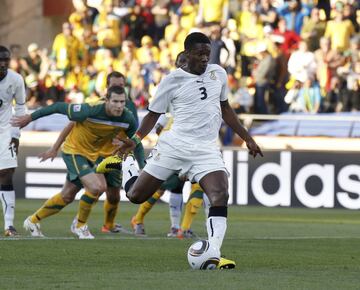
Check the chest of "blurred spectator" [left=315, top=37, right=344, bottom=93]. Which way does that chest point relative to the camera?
toward the camera

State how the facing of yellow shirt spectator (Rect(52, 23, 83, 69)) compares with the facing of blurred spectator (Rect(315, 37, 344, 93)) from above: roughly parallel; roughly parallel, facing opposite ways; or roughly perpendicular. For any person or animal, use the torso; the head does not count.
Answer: roughly parallel

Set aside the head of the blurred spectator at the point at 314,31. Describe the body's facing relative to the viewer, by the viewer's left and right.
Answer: facing the viewer

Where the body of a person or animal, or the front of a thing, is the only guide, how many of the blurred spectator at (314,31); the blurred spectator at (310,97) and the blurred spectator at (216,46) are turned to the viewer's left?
0

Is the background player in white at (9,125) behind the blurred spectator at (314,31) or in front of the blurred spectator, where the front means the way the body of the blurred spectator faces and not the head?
in front

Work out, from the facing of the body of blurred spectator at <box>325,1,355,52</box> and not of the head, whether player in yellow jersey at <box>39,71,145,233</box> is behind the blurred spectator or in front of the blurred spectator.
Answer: in front

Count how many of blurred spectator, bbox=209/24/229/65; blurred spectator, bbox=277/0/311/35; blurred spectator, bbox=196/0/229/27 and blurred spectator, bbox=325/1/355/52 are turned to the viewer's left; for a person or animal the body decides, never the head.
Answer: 0

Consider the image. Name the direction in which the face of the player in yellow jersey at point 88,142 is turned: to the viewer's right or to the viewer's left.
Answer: to the viewer's right

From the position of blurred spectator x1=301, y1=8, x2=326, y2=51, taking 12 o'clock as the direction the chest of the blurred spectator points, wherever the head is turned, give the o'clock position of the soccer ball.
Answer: The soccer ball is roughly at 12 o'clock from the blurred spectator.

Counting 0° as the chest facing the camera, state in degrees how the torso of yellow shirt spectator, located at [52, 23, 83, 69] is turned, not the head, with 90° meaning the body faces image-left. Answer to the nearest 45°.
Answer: approximately 0°

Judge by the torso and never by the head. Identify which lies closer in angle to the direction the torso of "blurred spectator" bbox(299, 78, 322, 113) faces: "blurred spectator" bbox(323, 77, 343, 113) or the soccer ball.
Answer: the soccer ball

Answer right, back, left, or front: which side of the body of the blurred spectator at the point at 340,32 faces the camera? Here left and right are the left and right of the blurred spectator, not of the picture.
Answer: front
